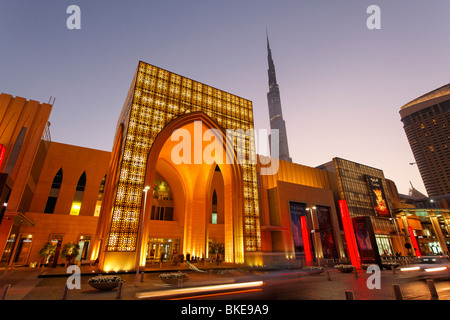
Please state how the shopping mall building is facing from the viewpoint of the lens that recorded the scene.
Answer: facing the viewer and to the right of the viewer

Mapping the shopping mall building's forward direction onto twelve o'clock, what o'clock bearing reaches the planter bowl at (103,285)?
The planter bowl is roughly at 1 o'clock from the shopping mall building.
